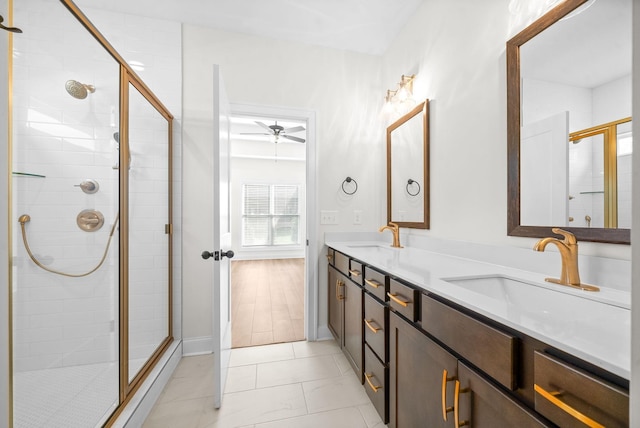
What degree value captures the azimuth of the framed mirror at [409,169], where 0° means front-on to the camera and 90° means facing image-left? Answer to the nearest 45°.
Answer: approximately 45°

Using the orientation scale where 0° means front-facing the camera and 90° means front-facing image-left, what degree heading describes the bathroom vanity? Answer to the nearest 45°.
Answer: approximately 45°

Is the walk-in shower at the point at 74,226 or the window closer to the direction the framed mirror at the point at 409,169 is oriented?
the walk-in shower

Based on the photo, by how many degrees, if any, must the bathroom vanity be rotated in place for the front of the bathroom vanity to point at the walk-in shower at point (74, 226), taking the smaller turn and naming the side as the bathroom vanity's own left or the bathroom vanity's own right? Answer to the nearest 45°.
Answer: approximately 45° to the bathroom vanity's own right

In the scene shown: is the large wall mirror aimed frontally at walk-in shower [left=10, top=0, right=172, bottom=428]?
yes

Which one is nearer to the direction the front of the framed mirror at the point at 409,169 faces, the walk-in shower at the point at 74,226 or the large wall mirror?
the walk-in shower

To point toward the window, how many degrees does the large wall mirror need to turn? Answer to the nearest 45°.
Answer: approximately 45° to its right

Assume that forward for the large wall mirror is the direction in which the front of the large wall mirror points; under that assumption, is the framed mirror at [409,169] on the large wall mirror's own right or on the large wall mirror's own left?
on the large wall mirror's own right
